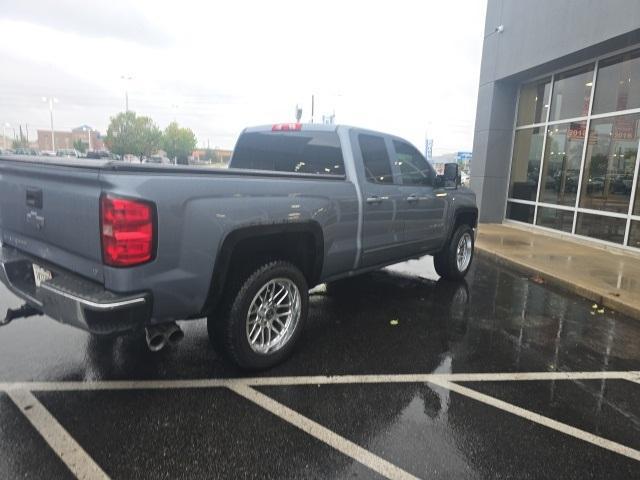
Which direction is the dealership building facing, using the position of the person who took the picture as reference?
facing the viewer and to the left of the viewer

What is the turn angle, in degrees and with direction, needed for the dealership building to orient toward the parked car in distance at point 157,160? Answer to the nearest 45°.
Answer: approximately 45° to its right

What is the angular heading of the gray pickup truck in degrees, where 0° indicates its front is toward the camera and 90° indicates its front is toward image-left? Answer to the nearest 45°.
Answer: approximately 225°

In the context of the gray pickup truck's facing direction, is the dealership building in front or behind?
in front

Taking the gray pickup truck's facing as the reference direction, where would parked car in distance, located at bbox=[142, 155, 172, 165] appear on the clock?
The parked car in distance is roughly at 10 o'clock from the gray pickup truck.

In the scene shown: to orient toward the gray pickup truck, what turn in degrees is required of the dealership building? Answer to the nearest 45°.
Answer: approximately 45° to its left
